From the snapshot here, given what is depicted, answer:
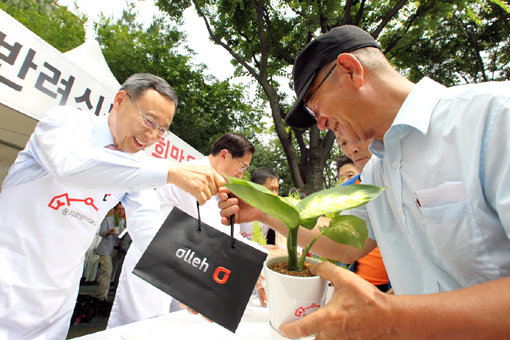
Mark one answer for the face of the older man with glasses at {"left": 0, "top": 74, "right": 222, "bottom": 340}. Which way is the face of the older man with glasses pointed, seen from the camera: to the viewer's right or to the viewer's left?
to the viewer's right

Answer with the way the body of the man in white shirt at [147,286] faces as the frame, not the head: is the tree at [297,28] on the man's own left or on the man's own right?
on the man's own left

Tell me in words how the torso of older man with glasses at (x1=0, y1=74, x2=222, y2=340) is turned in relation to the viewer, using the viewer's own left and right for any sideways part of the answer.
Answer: facing the viewer and to the right of the viewer

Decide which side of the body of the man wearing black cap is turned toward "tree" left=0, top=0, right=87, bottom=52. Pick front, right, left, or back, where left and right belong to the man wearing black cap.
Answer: right

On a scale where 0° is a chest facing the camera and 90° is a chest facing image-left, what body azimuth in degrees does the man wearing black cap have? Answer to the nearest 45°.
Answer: approximately 45°
